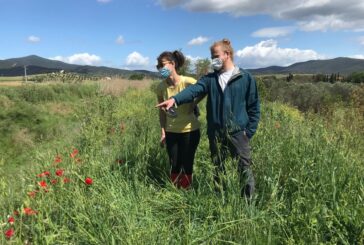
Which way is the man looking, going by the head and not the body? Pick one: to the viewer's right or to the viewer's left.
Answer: to the viewer's left

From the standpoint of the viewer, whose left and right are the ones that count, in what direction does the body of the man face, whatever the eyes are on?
facing the viewer and to the left of the viewer

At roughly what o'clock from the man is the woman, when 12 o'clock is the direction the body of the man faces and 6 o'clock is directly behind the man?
The woman is roughly at 3 o'clock from the man.

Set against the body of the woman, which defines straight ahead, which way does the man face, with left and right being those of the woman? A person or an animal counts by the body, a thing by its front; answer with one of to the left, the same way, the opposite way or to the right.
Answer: the same way

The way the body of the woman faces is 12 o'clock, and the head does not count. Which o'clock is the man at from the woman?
The man is roughly at 9 o'clock from the woman.

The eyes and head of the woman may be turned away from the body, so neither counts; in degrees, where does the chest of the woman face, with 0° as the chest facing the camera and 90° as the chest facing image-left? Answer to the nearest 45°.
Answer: approximately 45°
